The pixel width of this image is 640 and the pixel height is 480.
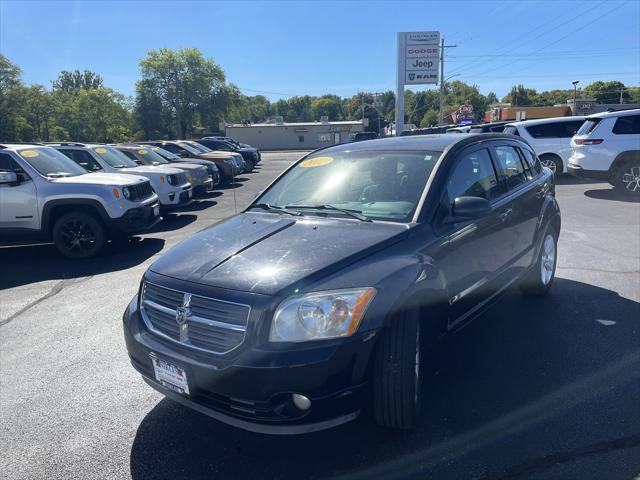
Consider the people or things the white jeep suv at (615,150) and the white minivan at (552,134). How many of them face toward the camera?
0

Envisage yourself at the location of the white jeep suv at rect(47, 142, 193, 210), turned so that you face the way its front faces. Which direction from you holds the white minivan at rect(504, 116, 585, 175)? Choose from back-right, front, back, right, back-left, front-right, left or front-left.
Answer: front-left

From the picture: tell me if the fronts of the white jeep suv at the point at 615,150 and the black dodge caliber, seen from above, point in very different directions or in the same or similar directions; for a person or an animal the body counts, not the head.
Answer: very different directions

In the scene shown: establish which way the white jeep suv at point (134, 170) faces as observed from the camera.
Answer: facing the viewer and to the right of the viewer

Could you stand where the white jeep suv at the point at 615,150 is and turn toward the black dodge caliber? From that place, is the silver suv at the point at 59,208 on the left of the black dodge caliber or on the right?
right

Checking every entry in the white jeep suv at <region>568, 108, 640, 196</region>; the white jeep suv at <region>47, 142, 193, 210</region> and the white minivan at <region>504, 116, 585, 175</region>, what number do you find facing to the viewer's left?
0

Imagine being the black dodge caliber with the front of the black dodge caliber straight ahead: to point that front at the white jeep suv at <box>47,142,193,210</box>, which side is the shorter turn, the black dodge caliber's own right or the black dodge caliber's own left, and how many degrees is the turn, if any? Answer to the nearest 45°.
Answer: approximately 90° to the black dodge caliber's own right

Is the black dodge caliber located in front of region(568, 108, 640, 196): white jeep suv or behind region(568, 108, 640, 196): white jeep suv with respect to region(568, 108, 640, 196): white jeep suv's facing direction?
behind

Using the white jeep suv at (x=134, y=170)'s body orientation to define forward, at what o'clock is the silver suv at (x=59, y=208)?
The silver suv is roughly at 2 o'clock from the white jeep suv.

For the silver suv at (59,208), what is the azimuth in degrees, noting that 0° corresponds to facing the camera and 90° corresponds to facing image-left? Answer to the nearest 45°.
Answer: approximately 315°

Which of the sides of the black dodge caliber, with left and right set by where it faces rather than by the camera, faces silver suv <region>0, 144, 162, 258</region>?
right

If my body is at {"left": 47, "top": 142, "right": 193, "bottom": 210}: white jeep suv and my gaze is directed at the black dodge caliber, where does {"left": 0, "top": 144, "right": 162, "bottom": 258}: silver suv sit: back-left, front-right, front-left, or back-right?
front-right

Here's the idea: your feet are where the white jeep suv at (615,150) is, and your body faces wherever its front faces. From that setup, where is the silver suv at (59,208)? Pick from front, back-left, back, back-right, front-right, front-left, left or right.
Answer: back

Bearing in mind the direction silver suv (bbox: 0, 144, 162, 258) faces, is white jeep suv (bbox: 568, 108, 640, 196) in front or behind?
in front

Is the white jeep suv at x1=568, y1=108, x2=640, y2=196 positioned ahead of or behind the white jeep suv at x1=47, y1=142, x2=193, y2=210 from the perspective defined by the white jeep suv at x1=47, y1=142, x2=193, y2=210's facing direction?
ahead
